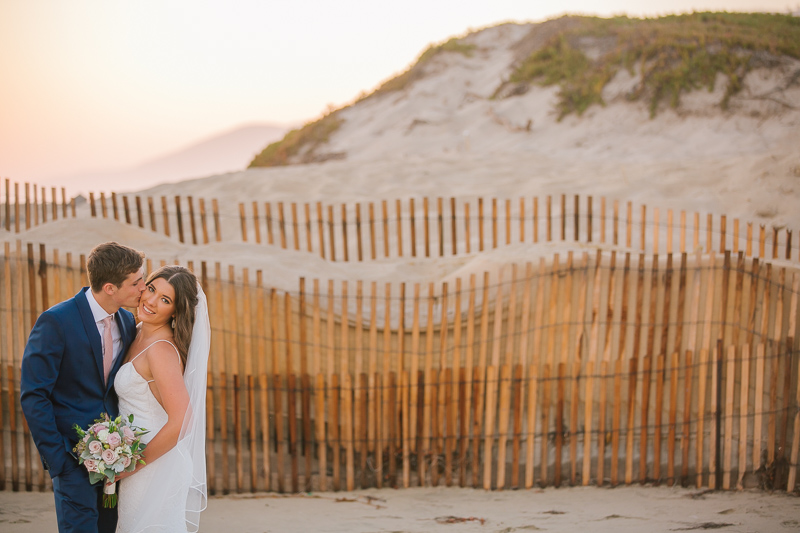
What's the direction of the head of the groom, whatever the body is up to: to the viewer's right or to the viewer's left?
to the viewer's right

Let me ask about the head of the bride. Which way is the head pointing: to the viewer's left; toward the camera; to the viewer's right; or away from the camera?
toward the camera

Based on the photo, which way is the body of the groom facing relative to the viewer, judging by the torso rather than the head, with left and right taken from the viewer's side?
facing the viewer and to the right of the viewer

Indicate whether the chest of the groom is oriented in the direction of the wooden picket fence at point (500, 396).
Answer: no

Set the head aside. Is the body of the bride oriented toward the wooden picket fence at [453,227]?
no

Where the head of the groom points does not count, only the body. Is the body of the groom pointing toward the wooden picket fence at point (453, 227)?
no
